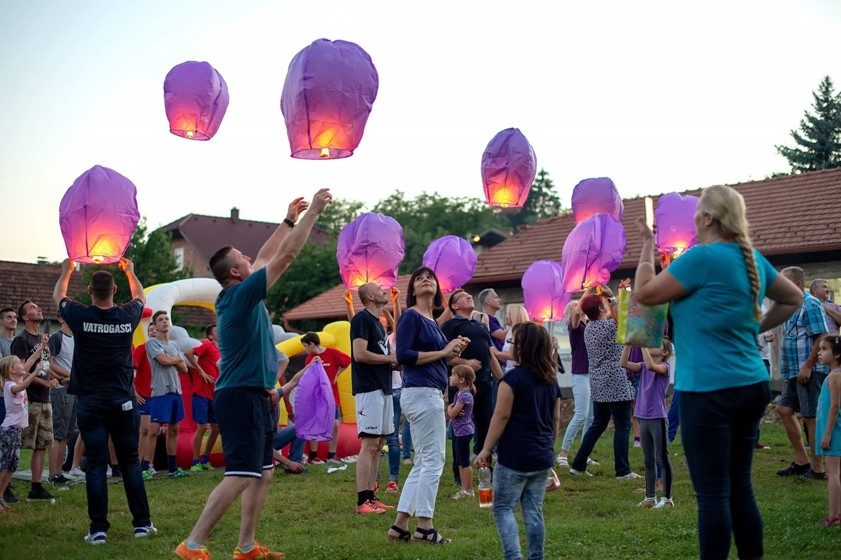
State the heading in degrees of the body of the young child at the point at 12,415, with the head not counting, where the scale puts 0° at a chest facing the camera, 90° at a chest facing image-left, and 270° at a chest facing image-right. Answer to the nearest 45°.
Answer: approximately 270°

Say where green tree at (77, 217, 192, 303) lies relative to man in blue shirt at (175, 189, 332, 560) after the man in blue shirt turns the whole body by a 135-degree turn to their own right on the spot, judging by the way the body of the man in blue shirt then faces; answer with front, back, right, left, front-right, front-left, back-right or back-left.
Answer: back-right

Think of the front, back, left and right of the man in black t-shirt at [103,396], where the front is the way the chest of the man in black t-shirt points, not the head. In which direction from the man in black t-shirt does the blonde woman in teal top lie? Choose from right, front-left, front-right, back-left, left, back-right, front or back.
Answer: back-right

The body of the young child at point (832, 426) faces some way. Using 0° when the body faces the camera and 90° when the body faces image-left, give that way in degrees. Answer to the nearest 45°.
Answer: approximately 90°

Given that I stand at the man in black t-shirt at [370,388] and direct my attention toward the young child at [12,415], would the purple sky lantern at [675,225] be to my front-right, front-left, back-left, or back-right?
back-right

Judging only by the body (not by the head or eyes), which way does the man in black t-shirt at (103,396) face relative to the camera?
away from the camera

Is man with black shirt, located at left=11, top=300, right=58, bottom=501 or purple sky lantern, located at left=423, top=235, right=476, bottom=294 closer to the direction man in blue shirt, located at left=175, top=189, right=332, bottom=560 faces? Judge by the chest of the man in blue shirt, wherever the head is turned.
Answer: the purple sky lantern

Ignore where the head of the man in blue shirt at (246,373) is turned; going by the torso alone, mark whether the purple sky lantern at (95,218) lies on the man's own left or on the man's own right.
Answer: on the man's own left

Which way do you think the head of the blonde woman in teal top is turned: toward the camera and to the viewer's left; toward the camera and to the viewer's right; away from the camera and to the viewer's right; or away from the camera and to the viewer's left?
away from the camera and to the viewer's left
